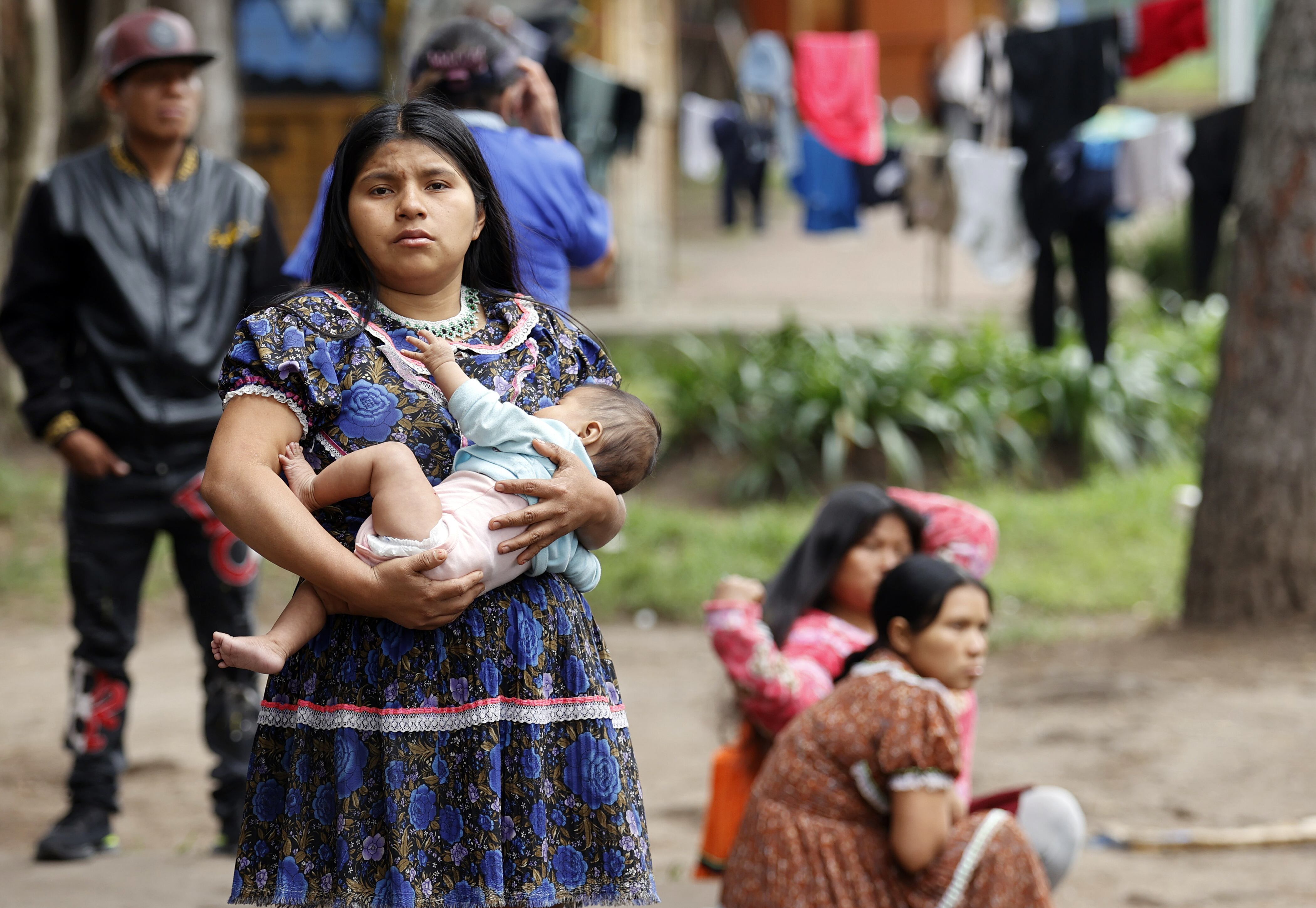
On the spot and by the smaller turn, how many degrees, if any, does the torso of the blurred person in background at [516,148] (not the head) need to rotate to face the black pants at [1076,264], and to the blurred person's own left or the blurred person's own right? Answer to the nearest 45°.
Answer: approximately 45° to the blurred person's own right

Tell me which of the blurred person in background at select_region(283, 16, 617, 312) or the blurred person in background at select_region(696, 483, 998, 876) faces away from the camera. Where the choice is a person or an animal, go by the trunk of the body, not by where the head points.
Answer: the blurred person in background at select_region(283, 16, 617, 312)

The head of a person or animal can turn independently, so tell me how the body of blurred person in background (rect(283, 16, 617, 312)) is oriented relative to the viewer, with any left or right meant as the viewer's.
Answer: facing away from the viewer

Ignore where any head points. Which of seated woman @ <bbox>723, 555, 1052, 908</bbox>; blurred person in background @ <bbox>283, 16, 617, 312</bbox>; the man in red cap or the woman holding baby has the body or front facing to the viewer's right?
the seated woman

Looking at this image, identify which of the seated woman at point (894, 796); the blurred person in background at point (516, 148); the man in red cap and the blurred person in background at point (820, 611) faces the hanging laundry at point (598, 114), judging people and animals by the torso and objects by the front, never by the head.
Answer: the blurred person in background at point (516, 148)

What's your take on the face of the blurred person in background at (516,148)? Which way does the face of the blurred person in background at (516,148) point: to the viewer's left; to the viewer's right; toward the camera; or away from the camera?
away from the camera

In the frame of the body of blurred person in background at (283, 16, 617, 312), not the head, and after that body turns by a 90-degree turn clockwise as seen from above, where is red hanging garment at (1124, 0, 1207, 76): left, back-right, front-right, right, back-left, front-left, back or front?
front-left

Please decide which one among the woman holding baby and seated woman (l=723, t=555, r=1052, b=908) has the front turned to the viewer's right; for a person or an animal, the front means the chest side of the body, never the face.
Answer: the seated woman

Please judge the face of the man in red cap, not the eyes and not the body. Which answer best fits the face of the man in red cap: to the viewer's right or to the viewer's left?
to the viewer's right

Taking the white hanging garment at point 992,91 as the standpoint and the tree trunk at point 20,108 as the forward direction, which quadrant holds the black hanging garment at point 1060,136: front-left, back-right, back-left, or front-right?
back-left

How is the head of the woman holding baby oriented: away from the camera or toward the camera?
toward the camera

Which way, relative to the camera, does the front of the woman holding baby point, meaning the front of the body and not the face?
toward the camera

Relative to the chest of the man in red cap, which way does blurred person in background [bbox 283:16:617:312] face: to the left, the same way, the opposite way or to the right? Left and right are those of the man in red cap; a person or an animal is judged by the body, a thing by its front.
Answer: the opposite way

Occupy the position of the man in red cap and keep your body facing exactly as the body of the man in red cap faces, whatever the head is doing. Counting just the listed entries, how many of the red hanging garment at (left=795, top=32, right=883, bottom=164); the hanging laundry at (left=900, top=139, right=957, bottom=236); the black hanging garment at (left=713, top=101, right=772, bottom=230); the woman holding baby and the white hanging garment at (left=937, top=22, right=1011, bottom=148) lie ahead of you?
1

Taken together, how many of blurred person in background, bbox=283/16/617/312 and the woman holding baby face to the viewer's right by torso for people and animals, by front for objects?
0

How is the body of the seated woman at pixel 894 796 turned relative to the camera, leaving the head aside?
to the viewer's right
